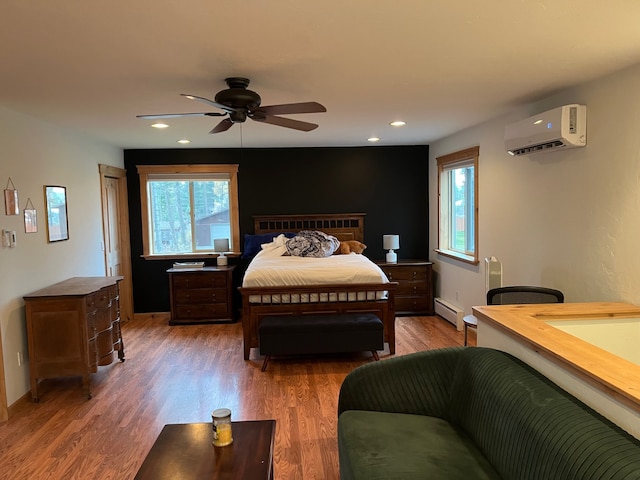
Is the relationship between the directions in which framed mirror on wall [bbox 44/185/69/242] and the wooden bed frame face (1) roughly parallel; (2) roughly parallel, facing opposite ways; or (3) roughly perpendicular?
roughly perpendicular

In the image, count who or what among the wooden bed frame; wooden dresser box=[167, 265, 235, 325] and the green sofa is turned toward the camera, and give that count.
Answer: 2

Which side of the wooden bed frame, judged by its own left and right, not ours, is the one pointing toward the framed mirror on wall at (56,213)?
right

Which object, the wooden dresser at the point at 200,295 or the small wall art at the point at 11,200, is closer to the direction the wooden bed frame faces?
the small wall art

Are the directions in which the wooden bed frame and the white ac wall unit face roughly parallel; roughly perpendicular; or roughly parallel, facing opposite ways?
roughly perpendicular

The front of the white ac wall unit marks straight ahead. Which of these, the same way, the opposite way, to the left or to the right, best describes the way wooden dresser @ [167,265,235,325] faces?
to the left

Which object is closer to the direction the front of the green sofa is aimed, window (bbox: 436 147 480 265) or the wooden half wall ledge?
the window

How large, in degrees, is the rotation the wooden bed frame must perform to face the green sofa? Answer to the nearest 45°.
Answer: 0° — it already faces it
